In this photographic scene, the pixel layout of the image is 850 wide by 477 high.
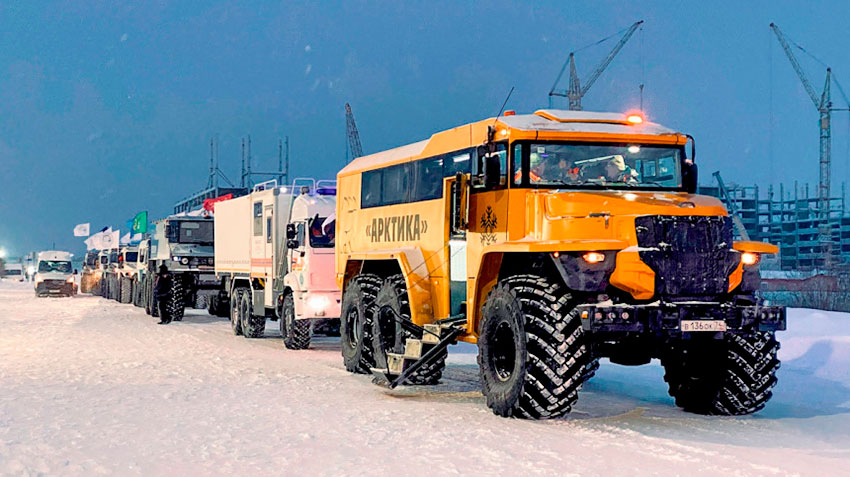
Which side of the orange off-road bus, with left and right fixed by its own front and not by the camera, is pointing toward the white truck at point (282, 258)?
back

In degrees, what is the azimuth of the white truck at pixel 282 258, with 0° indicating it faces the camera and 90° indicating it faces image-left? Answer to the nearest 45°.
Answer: approximately 315°

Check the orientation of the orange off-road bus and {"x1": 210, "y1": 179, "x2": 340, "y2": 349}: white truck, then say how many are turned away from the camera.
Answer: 0

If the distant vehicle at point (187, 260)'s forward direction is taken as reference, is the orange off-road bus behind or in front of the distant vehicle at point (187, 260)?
in front

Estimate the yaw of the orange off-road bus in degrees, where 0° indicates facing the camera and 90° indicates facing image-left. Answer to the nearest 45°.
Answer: approximately 315°

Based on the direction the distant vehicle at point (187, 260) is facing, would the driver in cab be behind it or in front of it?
in front

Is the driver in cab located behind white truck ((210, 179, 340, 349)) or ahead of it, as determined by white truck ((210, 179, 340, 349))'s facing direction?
ahead

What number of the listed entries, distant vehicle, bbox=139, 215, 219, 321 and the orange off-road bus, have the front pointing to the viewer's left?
0

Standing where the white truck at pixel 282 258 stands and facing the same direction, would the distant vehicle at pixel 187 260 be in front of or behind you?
behind

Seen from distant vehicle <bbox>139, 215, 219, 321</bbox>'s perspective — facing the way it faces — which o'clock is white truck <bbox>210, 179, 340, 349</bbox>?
The white truck is roughly at 1 o'clock from the distant vehicle.
